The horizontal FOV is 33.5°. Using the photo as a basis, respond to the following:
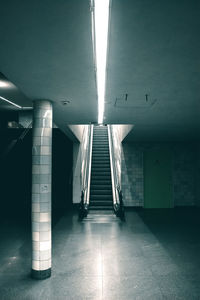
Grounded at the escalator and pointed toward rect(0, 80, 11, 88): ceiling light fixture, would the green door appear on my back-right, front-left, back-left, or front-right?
back-left

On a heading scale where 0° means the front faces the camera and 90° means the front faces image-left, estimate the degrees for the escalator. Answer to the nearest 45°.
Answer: approximately 0°

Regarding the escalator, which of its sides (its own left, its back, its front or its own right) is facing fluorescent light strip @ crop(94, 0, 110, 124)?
front

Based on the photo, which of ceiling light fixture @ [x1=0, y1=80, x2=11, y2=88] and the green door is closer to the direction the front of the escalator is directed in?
the ceiling light fixture

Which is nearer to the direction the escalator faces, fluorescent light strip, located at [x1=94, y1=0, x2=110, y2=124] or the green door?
the fluorescent light strip

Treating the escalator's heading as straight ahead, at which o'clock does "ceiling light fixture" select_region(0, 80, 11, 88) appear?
The ceiling light fixture is roughly at 1 o'clock from the escalator.

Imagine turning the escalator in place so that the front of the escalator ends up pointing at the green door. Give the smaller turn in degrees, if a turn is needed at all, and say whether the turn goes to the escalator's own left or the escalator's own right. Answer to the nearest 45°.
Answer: approximately 90° to the escalator's own left
